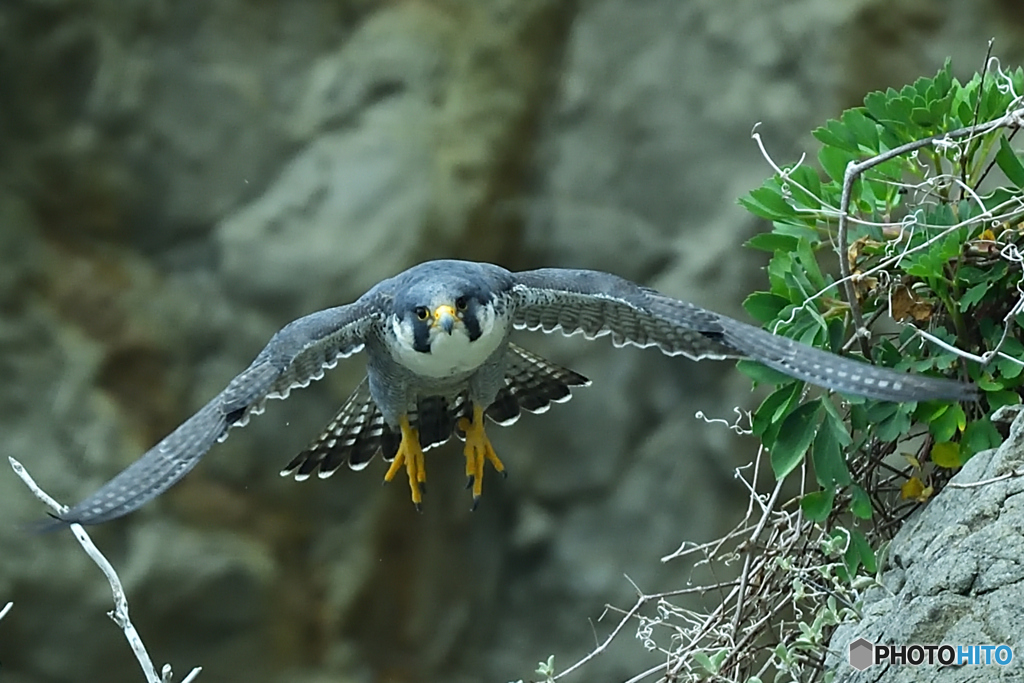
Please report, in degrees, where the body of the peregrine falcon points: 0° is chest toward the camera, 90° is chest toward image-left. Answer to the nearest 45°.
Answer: approximately 0°

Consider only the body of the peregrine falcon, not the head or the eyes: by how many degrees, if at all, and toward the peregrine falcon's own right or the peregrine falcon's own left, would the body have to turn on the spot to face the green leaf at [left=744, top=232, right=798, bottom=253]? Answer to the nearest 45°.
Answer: approximately 90° to the peregrine falcon's own left

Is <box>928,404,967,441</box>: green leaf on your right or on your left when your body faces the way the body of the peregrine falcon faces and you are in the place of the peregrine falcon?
on your left

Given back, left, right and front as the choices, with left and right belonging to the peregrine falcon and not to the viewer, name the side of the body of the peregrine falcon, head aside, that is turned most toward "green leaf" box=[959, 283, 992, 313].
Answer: left

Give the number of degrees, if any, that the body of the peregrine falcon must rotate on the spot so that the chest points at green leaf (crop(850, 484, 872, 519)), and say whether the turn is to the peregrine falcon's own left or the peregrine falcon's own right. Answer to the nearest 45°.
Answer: approximately 90° to the peregrine falcon's own left
